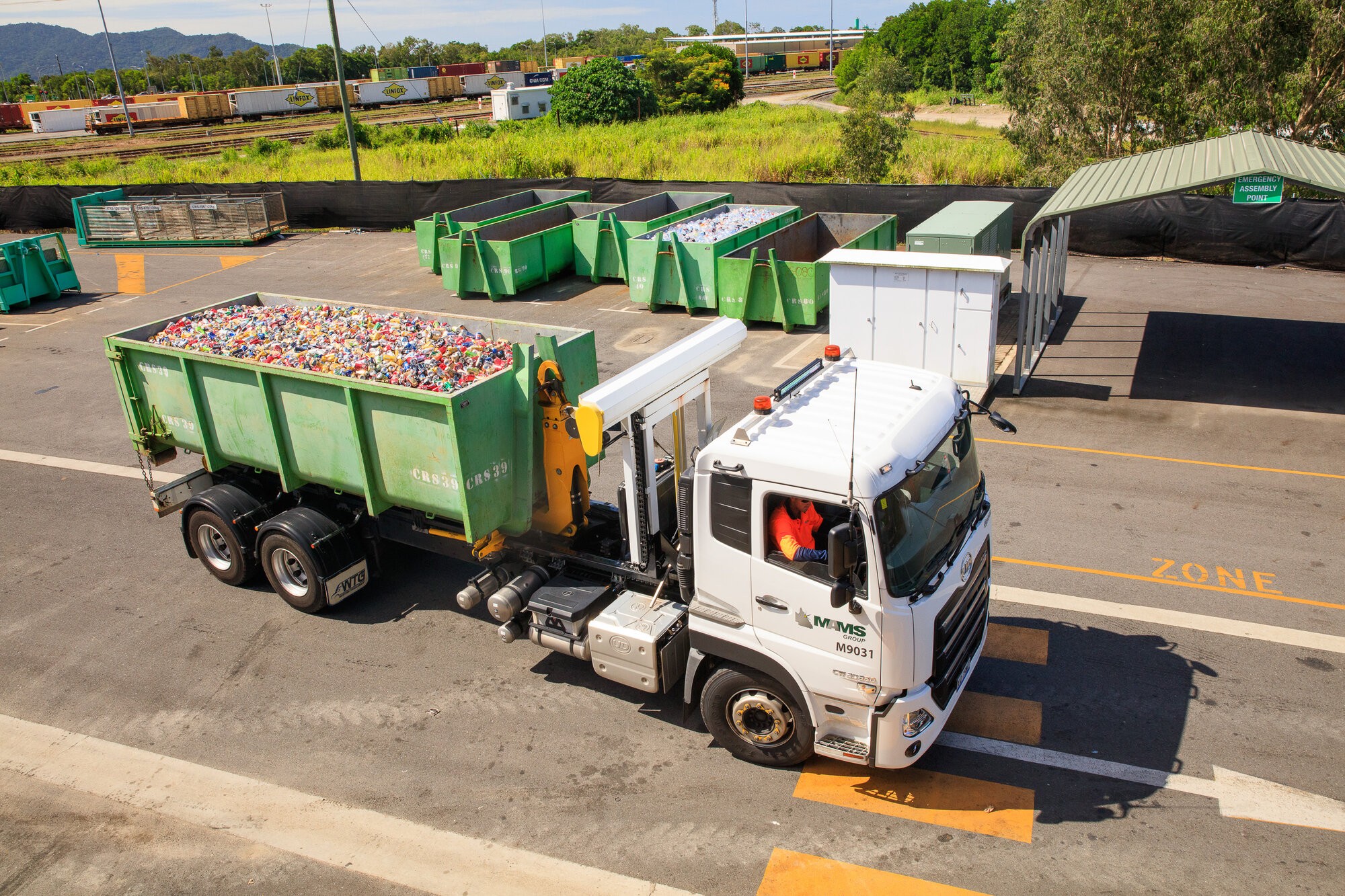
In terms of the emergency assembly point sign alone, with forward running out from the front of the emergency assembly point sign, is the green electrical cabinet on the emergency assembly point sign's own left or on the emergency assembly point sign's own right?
on the emergency assembly point sign's own right

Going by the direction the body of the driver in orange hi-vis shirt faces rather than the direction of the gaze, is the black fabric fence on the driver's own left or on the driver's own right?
on the driver's own left

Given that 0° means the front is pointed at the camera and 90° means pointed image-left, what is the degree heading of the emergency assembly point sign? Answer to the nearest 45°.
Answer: approximately 0°

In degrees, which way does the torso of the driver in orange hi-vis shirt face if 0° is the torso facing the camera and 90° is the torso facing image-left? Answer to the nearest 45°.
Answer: approximately 315°

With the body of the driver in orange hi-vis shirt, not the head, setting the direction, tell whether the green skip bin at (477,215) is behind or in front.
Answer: behind

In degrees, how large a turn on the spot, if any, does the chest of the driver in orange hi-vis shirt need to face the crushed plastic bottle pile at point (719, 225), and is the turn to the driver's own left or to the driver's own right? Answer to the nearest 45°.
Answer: approximately 135° to the driver's own left

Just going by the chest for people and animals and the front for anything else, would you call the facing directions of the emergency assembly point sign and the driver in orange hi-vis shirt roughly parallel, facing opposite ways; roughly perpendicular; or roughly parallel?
roughly perpendicular

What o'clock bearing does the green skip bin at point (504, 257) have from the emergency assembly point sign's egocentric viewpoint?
The green skip bin is roughly at 3 o'clock from the emergency assembly point sign.

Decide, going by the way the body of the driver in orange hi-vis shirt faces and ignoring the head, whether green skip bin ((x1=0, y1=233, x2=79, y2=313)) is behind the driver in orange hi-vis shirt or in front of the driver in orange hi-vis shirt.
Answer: behind

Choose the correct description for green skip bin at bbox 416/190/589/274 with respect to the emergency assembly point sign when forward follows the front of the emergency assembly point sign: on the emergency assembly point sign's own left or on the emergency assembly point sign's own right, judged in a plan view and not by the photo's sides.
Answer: on the emergency assembly point sign's own right

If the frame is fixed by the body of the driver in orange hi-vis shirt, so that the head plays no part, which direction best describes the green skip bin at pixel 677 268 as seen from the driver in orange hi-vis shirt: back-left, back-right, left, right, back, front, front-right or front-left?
back-left

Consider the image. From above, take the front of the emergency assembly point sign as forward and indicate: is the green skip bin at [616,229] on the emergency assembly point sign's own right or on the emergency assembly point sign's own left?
on the emergency assembly point sign's own right

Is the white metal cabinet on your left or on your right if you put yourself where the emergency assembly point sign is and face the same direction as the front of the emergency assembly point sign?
on your right

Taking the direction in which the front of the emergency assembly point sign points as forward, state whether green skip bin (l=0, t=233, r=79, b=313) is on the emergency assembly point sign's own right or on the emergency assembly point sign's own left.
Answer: on the emergency assembly point sign's own right
